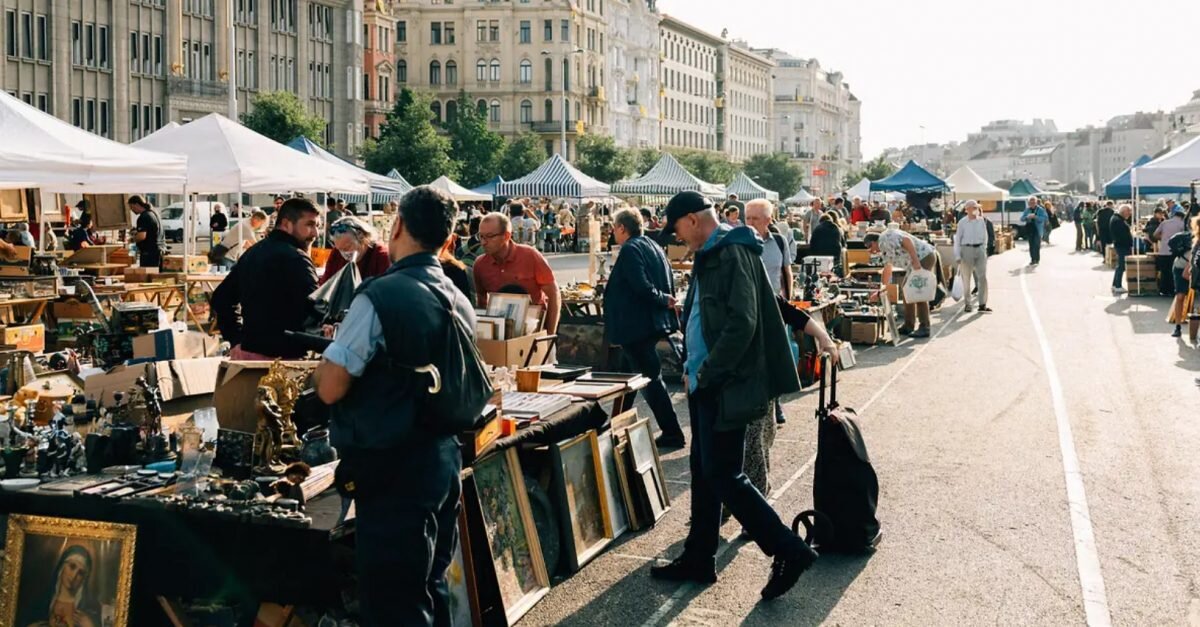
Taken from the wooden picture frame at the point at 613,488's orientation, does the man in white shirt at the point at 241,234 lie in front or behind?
behind

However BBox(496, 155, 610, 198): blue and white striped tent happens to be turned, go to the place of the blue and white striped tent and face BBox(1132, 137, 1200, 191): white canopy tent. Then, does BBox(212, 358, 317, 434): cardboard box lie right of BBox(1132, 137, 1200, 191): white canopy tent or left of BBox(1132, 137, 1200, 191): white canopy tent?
right

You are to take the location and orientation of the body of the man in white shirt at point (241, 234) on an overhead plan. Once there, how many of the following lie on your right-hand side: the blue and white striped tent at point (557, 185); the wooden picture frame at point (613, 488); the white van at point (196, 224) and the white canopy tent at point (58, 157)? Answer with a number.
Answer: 2

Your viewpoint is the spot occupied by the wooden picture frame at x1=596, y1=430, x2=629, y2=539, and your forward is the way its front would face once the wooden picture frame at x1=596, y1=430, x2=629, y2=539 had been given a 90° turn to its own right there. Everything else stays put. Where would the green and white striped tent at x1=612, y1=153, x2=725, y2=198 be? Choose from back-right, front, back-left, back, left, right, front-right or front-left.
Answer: back-right

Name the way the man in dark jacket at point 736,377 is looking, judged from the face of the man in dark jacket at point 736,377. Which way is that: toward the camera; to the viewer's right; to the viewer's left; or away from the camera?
to the viewer's left

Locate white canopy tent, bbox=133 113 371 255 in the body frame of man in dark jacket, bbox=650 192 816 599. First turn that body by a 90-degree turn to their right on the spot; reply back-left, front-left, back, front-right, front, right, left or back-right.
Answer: front-left

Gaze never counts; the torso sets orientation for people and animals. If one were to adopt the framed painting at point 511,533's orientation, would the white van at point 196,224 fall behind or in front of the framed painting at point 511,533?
behind

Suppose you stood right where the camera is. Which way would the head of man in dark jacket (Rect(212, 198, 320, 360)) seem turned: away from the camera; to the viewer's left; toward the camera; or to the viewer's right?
to the viewer's right

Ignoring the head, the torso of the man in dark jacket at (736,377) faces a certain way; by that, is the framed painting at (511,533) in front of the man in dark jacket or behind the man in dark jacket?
in front

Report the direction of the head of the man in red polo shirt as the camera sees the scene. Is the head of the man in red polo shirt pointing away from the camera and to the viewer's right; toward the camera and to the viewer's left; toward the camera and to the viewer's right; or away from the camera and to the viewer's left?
toward the camera and to the viewer's left

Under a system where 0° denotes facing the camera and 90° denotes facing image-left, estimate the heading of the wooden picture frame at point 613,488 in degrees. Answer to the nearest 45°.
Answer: approximately 315°
